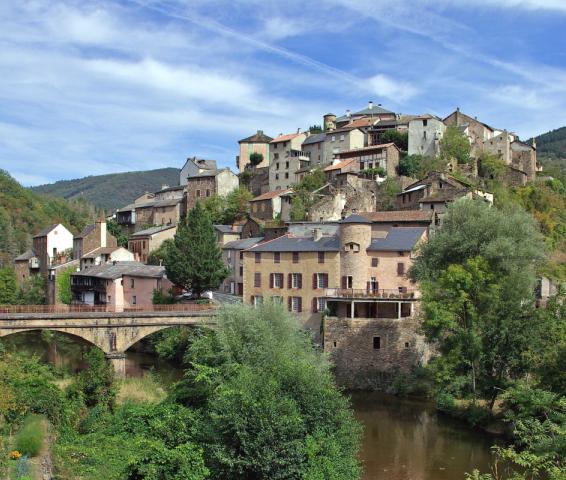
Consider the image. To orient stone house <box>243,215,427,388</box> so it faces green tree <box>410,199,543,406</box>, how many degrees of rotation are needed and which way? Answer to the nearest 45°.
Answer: approximately 45° to its left

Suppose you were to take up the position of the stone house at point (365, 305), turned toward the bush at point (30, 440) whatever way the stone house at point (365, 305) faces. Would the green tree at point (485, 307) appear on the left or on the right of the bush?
left

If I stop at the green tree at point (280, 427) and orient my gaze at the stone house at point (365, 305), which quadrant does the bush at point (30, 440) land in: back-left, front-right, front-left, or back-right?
back-left

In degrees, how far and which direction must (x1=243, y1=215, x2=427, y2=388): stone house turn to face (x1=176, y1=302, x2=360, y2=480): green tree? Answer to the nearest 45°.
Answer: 0° — it already faces it

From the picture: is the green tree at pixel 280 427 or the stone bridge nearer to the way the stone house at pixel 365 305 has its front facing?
the green tree

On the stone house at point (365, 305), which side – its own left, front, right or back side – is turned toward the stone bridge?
right

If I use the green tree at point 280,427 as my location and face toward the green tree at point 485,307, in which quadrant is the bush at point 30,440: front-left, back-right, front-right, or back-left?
back-left

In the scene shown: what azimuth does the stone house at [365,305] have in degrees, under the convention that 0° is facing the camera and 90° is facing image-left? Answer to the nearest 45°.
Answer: approximately 0°

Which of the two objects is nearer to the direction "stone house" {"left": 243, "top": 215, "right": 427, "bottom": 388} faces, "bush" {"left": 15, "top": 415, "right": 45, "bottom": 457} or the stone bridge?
the bush
